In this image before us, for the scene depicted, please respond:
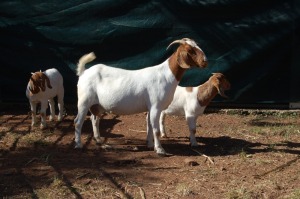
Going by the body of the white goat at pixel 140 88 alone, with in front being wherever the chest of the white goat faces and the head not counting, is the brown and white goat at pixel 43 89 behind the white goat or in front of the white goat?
behind

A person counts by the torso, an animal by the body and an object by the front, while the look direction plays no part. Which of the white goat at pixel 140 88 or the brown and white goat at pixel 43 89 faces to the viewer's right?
the white goat

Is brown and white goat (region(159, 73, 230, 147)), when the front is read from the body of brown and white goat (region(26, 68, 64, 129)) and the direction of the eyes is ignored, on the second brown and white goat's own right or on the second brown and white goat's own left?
on the second brown and white goat's own left

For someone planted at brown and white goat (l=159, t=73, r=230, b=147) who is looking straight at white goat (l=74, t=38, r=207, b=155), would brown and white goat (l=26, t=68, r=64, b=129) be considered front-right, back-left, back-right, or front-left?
front-right

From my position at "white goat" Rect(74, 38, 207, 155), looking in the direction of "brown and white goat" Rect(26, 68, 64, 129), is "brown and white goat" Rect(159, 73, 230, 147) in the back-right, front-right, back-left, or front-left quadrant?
back-right

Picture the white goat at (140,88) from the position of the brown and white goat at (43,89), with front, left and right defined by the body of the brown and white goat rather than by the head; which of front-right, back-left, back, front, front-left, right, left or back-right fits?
left

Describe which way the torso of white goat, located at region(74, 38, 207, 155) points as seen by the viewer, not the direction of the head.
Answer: to the viewer's right

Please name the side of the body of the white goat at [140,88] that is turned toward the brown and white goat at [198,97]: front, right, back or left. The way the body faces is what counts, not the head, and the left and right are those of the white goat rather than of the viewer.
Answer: front

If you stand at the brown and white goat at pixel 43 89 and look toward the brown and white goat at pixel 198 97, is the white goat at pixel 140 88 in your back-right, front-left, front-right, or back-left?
front-right

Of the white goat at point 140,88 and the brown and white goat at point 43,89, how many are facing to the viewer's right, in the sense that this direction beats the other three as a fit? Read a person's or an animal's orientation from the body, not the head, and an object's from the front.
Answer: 1
